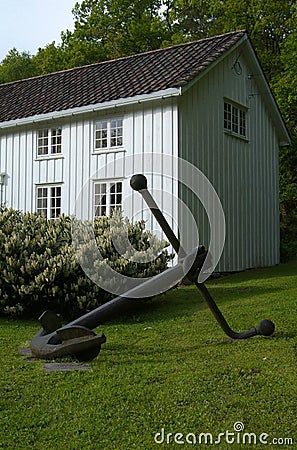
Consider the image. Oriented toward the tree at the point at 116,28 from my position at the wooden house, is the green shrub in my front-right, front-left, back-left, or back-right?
back-left

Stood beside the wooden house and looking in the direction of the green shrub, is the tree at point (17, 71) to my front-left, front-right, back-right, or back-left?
back-right
